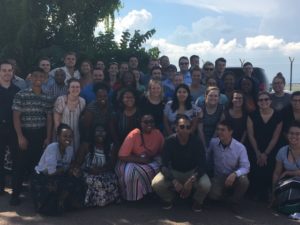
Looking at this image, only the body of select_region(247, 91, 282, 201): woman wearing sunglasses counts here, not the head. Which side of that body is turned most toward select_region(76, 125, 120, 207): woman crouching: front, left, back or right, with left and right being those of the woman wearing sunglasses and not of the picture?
right

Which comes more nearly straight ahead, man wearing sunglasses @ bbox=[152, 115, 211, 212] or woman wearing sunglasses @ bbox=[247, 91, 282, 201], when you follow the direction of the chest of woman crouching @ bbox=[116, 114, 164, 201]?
the man wearing sunglasses

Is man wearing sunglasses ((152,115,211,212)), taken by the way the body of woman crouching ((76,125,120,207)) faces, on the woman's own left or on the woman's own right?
on the woman's own left

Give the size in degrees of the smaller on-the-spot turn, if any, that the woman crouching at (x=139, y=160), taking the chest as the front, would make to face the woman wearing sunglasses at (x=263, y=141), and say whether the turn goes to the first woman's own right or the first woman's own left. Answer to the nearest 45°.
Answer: approximately 90° to the first woman's own left

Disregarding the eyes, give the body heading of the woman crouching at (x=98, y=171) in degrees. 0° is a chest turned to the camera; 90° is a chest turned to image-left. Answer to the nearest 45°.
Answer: approximately 0°

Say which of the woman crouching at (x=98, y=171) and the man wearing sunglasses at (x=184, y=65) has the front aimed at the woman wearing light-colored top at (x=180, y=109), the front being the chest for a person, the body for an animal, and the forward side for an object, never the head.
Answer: the man wearing sunglasses

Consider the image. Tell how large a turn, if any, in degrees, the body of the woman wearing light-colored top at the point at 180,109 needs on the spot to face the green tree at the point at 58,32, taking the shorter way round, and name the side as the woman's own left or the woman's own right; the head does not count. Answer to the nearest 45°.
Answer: approximately 135° to the woman's own right

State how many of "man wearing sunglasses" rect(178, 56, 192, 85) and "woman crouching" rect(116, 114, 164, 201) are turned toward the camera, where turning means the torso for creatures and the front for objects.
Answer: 2

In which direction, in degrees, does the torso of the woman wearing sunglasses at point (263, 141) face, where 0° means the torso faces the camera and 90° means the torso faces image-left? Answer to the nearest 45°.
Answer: approximately 0°

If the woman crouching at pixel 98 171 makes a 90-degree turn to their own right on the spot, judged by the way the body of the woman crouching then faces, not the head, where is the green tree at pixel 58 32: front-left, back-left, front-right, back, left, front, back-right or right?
right
